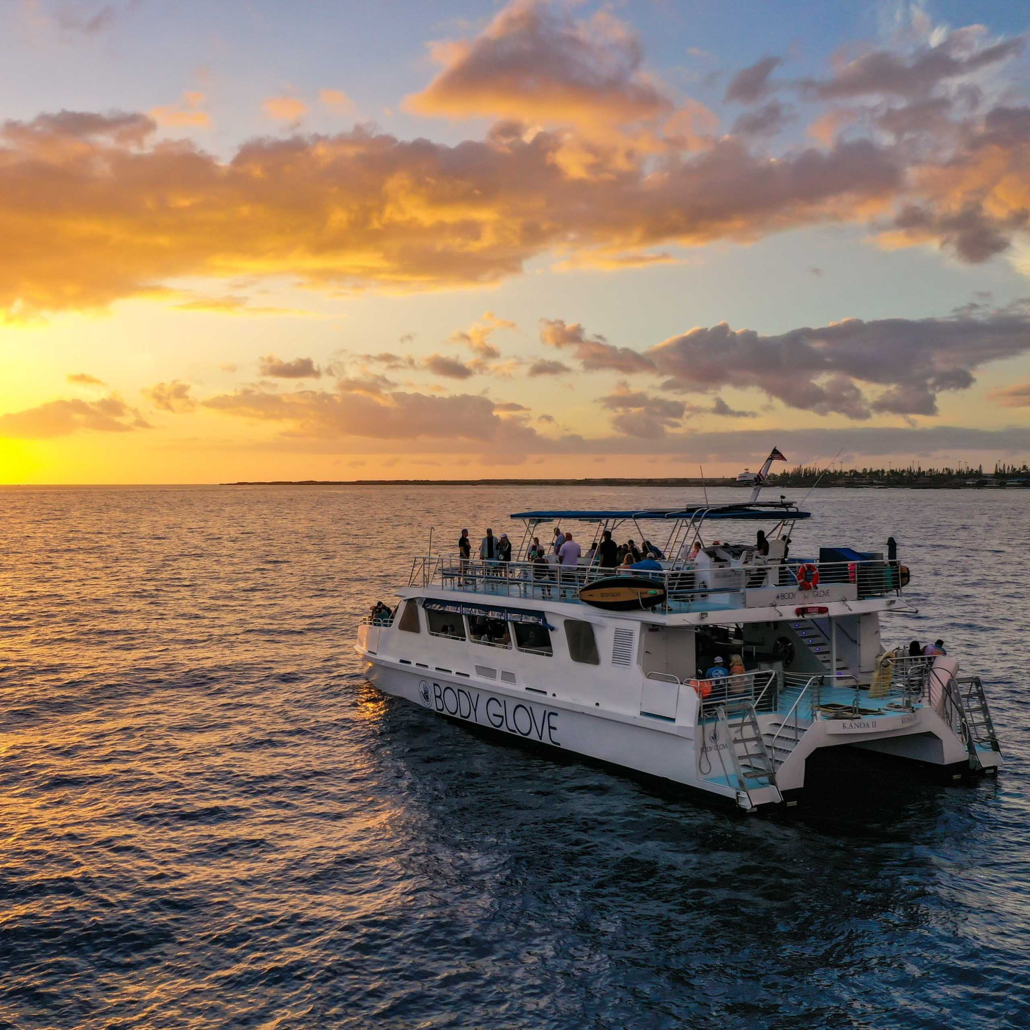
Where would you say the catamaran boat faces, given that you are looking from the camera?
facing away from the viewer and to the left of the viewer
